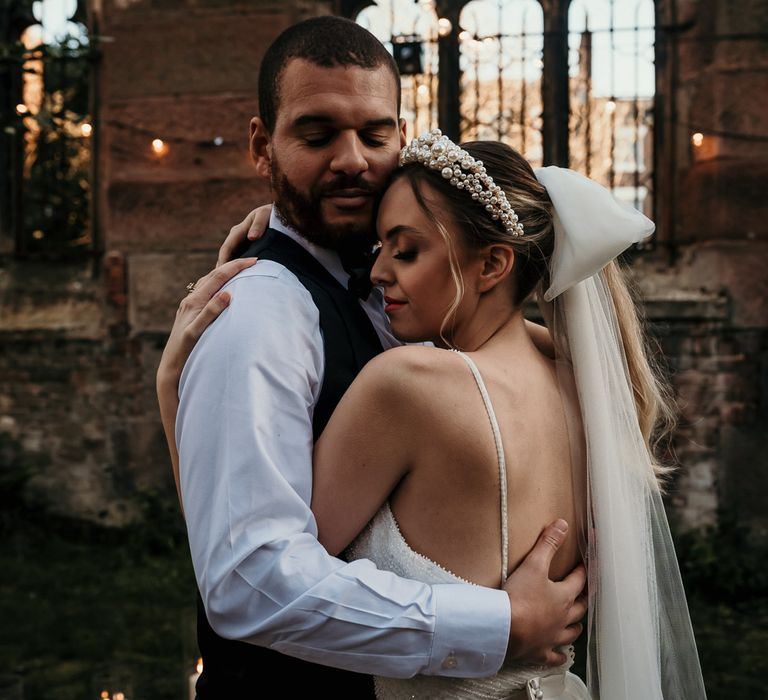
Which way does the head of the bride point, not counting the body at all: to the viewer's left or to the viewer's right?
to the viewer's left

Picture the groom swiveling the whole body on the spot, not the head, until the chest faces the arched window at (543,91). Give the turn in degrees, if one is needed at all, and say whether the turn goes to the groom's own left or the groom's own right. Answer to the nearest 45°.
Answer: approximately 135° to the groom's own left

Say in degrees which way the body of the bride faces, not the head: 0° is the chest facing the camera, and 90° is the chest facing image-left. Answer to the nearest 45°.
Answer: approximately 135°

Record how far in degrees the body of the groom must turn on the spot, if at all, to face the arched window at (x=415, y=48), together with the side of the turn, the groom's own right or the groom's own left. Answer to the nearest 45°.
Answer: approximately 135° to the groom's own left

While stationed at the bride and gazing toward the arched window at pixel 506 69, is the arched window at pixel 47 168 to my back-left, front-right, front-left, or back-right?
front-left

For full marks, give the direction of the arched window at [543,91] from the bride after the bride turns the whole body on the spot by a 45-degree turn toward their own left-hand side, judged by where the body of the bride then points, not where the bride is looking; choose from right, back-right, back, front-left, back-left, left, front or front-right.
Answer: right

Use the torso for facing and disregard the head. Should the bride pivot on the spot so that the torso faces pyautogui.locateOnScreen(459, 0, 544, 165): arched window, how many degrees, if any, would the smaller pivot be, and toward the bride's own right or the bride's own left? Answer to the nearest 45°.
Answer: approximately 45° to the bride's own right

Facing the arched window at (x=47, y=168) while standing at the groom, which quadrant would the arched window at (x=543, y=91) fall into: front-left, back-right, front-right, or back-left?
front-right

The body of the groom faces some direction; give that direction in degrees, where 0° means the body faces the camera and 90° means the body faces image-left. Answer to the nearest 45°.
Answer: approximately 315°

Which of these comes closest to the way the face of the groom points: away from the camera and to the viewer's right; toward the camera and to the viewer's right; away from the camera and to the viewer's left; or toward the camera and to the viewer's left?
toward the camera and to the viewer's right

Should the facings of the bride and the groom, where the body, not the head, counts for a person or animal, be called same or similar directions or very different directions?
very different directions

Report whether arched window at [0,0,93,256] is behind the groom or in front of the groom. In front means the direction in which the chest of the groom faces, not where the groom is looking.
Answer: behind

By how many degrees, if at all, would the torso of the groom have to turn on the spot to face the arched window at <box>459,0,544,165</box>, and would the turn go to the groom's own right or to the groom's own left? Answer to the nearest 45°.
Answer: approximately 135° to the groom's own left
